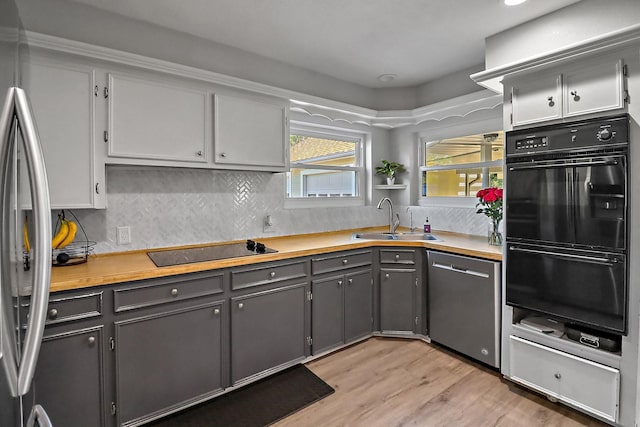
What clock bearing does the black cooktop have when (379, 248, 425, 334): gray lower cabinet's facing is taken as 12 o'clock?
The black cooktop is roughly at 2 o'clock from the gray lower cabinet.

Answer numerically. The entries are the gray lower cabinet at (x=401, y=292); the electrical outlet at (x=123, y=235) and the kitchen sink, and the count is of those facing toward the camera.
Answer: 3

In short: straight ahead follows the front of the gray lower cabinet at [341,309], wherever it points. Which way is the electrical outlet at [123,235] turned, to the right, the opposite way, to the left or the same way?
the same way

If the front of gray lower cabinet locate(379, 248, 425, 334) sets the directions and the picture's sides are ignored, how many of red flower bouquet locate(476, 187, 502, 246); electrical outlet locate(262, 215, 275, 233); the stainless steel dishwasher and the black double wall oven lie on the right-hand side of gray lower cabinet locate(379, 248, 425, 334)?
1

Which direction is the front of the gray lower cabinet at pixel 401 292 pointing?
toward the camera

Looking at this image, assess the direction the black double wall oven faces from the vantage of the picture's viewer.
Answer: facing the viewer and to the left of the viewer

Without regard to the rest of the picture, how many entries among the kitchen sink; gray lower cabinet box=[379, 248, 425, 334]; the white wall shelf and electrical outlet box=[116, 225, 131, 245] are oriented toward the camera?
4

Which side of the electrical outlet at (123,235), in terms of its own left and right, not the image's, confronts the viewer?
front

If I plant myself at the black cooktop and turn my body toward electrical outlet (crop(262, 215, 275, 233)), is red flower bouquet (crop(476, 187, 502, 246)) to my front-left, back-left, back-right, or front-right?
front-right

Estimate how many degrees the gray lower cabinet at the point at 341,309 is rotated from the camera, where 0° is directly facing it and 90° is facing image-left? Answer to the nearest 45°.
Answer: approximately 315°

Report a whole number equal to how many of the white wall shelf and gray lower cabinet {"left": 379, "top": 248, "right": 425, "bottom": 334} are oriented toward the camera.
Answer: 2

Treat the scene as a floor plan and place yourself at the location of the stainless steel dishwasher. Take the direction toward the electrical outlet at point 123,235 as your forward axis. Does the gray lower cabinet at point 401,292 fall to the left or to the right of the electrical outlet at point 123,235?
right

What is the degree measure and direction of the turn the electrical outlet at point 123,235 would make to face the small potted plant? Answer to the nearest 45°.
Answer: approximately 90° to its left

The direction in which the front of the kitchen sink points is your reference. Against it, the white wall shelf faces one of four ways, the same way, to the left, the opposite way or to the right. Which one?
the same way
